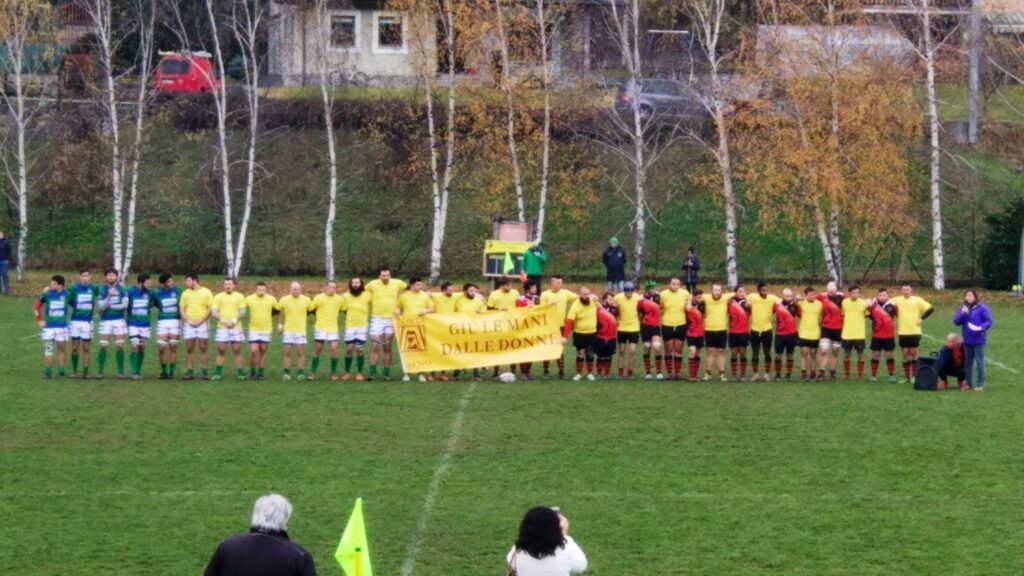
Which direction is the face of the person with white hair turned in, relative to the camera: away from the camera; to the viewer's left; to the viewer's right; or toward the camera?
away from the camera

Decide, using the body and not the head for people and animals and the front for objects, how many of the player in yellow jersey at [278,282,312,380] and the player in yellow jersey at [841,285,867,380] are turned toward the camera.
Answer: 2

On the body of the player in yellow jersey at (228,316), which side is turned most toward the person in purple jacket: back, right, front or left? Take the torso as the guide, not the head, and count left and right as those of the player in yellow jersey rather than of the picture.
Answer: left

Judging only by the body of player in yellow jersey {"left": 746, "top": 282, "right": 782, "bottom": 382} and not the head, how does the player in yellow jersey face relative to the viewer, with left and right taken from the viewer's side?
facing the viewer

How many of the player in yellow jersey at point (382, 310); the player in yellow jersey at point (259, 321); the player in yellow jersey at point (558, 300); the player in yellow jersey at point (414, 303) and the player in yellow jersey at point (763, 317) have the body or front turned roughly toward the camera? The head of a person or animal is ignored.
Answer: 5

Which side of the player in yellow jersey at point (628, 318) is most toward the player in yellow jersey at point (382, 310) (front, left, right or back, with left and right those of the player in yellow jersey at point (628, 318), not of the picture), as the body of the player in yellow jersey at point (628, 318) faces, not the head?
right

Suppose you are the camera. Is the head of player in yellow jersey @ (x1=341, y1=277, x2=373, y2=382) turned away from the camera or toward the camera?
toward the camera

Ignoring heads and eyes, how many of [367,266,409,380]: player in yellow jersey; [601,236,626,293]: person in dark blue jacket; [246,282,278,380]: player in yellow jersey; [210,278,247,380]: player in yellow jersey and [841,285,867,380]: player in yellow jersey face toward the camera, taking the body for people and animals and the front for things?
5

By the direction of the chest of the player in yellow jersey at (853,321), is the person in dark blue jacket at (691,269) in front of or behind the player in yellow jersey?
behind

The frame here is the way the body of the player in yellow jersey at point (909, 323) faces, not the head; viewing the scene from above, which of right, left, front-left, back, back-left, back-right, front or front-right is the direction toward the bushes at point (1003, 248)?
back

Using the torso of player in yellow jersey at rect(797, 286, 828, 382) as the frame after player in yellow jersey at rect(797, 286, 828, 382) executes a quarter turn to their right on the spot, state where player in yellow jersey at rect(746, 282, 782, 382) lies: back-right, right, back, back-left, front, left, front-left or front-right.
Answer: front

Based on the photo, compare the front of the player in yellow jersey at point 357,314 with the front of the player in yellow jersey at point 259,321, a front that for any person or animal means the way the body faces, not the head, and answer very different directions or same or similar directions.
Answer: same or similar directions

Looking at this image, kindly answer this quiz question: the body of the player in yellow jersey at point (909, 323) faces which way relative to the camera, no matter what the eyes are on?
toward the camera

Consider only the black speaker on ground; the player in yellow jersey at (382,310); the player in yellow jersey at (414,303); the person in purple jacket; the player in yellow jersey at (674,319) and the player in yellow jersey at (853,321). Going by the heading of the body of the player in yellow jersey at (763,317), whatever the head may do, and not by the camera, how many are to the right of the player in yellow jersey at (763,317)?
3

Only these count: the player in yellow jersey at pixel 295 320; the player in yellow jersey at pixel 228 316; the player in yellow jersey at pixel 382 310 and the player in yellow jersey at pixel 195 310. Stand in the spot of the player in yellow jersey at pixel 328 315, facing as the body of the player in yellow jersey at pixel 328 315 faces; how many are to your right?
3

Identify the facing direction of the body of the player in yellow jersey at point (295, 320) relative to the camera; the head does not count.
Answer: toward the camera
